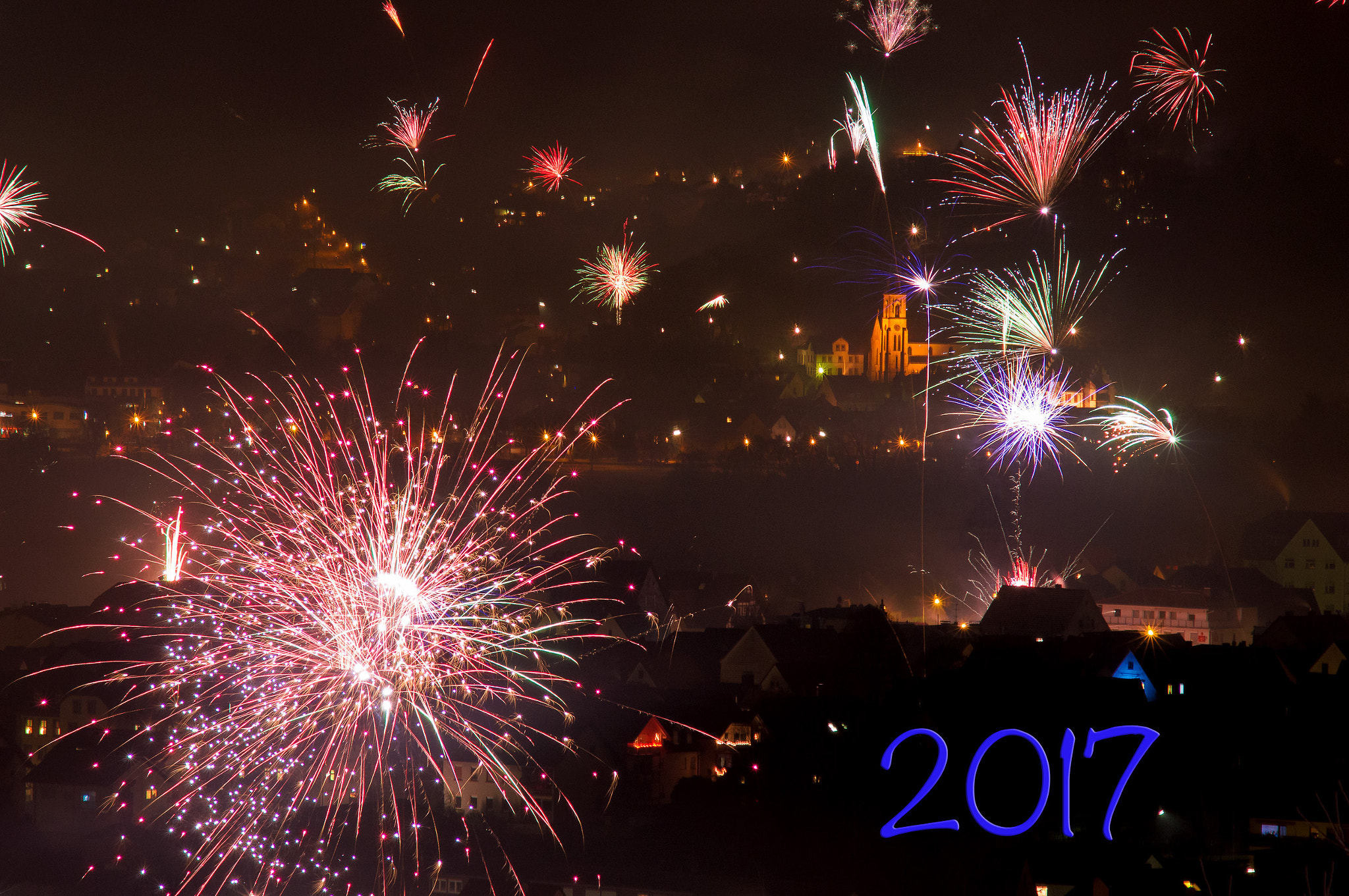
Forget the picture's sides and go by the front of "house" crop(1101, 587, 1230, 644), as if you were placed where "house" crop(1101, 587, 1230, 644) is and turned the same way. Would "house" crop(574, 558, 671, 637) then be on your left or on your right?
on your right

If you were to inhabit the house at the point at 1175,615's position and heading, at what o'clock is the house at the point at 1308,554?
the house at the point at 1308,554 is roughly at 7 o'clock from the house at the point at 1175,615.

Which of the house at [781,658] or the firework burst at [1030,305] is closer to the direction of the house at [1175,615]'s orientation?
the house

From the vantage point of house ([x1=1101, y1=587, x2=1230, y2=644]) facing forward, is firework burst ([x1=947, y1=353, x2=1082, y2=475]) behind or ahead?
behind

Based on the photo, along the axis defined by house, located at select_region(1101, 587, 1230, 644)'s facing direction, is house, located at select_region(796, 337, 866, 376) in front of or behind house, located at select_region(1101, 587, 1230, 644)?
behind

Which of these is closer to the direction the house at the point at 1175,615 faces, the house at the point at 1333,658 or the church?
the house

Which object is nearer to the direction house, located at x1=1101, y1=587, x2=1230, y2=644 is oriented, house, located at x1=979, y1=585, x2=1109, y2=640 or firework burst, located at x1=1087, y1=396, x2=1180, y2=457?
the house

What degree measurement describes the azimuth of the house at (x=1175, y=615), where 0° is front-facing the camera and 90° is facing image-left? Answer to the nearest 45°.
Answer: approximately 0°

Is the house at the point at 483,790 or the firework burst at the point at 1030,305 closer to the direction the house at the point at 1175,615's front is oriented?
the house

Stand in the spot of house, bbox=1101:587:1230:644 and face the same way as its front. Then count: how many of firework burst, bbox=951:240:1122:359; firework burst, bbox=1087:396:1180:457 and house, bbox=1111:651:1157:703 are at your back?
2

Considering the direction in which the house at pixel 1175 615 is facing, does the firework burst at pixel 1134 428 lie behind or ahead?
behind

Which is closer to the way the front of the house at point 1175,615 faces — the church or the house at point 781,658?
the house

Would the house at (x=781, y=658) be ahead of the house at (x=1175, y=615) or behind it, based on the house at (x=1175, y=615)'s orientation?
ahead

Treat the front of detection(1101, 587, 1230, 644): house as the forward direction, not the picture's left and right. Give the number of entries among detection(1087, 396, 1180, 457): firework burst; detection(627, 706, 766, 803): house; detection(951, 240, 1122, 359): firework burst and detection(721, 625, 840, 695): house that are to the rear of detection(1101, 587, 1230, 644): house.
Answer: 2

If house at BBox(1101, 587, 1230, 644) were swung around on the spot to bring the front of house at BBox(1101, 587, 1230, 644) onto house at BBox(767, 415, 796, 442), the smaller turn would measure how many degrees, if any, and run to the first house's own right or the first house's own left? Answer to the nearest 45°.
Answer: approximately 135° to the first house's own right

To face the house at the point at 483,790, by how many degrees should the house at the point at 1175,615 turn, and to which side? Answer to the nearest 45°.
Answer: approximately 45° to its right
